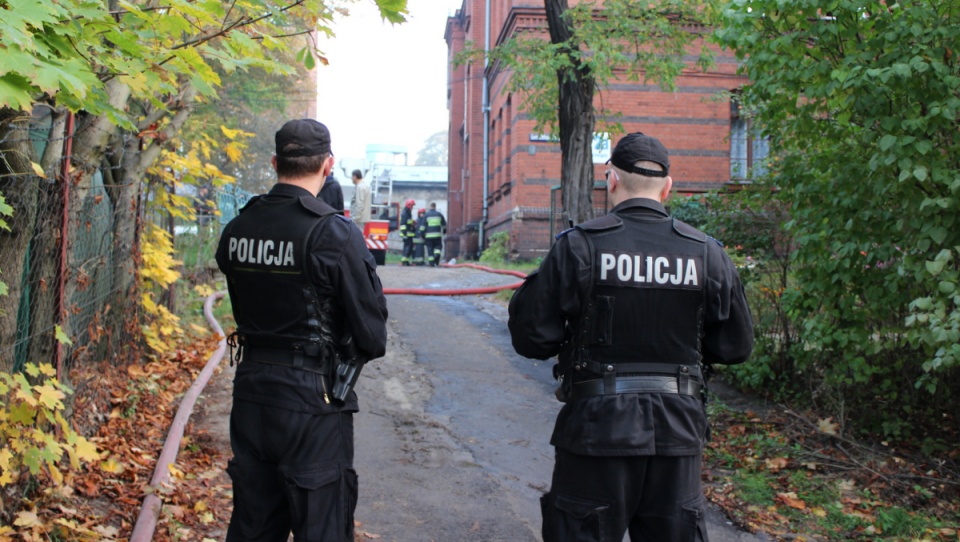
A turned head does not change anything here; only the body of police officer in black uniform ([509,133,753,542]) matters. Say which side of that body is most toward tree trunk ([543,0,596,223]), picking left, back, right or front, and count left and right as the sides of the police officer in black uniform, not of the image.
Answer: front

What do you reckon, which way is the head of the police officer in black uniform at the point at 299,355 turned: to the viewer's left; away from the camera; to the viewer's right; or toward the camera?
away from the camera

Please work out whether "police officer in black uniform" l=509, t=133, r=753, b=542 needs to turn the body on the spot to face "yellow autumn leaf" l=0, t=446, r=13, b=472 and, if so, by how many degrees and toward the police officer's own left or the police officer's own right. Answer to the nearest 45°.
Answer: approximately 90° to the police officer's own left

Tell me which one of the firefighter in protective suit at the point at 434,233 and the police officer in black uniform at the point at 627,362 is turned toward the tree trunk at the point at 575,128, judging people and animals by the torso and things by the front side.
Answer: the police officer in black uniform

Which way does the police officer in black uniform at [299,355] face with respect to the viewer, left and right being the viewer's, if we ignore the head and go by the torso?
facing away from the viewer and to the right of the viewer

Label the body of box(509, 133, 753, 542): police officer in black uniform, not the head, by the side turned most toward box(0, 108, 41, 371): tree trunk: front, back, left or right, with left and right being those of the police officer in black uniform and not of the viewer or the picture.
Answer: left

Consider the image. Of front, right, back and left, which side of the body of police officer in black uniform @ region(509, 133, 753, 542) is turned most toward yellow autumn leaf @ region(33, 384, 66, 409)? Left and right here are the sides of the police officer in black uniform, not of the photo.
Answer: left

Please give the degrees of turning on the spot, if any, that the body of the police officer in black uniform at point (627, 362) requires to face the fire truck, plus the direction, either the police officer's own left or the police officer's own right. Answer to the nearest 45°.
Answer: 0° — they already face it

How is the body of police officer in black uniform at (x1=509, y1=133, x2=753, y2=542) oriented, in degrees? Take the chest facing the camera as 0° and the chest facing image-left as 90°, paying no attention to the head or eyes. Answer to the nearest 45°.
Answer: approximately 180°

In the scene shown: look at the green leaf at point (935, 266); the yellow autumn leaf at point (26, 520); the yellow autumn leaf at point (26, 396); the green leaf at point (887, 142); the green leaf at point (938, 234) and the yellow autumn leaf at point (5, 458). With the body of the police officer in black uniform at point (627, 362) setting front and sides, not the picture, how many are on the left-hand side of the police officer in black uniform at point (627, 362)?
3

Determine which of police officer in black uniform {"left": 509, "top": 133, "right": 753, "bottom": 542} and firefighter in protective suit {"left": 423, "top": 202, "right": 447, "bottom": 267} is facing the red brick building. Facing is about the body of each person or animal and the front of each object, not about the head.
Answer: the police officer in black uniform
